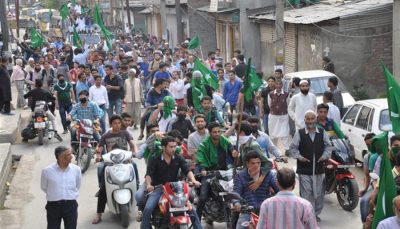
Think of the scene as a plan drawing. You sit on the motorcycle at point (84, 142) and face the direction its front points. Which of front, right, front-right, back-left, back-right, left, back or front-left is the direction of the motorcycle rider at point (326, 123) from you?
front-left

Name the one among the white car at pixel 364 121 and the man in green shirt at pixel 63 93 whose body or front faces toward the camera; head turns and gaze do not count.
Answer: the man in green shirt

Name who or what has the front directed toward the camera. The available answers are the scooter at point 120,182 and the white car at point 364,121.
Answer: the scooter

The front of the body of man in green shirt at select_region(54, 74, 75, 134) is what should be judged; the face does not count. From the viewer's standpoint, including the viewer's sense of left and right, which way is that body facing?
facing the viewer

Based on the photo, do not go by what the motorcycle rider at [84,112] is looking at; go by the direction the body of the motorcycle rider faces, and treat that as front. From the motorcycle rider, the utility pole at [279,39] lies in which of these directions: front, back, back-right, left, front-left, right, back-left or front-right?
back-left

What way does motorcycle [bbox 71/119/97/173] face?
toward the camera

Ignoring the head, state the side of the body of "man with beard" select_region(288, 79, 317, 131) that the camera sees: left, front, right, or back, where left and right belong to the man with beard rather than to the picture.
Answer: front

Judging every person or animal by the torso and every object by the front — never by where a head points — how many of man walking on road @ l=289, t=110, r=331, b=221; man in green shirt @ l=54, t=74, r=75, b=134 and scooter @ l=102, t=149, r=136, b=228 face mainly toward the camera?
3

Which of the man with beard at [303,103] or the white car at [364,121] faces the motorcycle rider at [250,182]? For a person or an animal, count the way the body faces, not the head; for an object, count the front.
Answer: the man with beard
